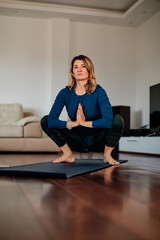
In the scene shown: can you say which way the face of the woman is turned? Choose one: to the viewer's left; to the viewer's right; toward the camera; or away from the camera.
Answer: toward the camera

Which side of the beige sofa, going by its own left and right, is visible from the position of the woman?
front

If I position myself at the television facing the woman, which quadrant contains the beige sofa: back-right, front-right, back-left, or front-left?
front-right

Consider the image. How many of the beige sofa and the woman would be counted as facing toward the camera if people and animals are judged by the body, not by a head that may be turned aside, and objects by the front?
2

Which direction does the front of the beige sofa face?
toward the camera

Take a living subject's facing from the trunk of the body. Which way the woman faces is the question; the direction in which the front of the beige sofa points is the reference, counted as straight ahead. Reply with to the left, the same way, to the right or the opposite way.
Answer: the same way

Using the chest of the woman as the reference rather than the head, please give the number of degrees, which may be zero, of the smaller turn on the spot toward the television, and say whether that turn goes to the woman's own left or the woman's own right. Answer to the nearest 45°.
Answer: approximately 135° to the woman's own left

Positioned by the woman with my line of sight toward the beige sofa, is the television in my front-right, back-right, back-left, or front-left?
front-right

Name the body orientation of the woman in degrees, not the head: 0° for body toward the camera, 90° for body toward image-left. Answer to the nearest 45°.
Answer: approximately 0°

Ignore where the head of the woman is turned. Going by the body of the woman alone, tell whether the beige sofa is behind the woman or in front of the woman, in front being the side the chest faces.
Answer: behind

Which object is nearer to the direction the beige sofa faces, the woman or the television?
the woman

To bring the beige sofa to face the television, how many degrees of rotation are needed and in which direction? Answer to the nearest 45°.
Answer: approximately 90° to its left
